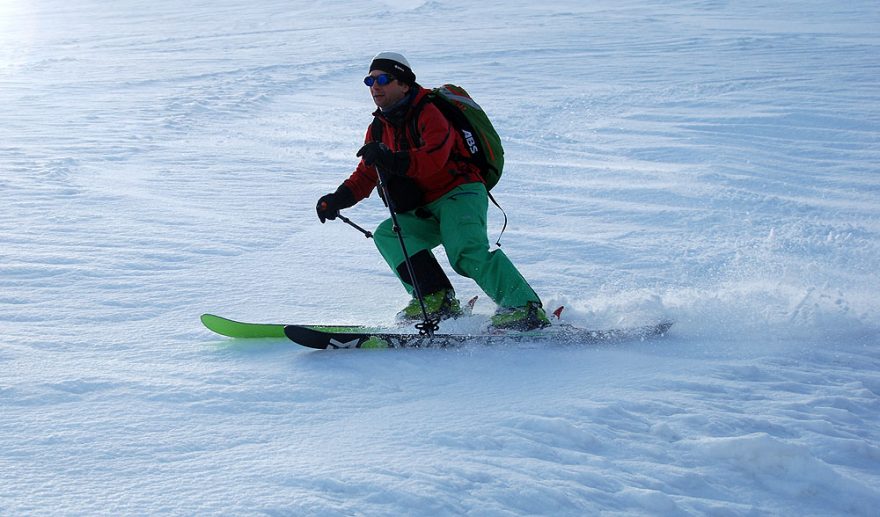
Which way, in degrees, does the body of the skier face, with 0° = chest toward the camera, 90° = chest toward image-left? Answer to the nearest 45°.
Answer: approximately 45°
